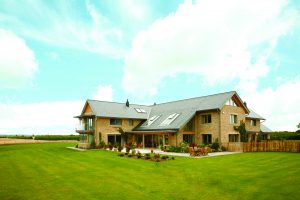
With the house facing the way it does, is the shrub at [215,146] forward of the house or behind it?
forward

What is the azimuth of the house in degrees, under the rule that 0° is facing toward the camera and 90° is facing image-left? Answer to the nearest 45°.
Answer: approximately 0°
